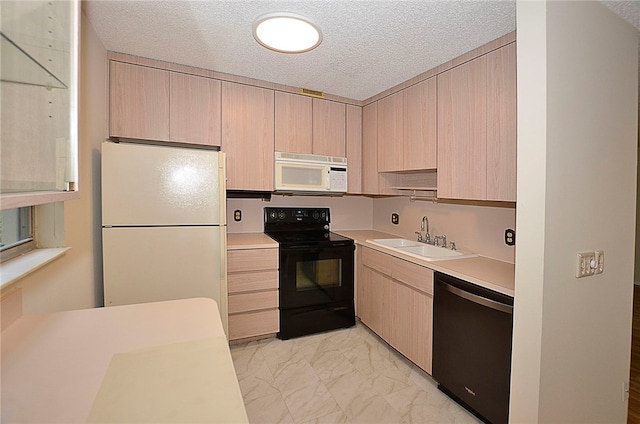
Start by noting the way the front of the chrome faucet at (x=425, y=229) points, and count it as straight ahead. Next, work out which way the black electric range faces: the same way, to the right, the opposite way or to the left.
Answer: to the left

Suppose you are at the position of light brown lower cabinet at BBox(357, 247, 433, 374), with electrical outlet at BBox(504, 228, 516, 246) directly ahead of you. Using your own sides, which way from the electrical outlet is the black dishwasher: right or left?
right

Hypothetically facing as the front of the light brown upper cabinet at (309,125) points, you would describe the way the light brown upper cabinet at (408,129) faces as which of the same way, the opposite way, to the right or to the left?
to the right

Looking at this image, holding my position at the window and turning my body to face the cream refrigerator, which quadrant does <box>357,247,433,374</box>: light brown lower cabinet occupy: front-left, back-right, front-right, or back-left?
front-right

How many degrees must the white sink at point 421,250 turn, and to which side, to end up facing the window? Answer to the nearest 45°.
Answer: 0° — it already faces it

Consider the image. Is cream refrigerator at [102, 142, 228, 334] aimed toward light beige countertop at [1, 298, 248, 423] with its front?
yes

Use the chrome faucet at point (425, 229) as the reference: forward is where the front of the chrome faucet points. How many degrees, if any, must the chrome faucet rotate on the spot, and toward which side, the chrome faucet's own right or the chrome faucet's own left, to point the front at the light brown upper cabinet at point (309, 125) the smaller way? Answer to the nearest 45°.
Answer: approximately 45° to the chrome faucet's own right

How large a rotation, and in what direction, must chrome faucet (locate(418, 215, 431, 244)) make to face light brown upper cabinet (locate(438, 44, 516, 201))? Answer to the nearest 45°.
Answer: approximately 45° to its left

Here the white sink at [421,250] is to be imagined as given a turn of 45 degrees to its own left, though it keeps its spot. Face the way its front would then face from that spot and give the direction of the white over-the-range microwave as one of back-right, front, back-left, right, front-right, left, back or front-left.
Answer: right

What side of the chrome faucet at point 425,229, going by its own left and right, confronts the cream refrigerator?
front

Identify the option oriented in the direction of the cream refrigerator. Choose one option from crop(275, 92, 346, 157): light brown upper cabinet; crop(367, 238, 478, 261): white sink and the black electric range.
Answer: the white sink

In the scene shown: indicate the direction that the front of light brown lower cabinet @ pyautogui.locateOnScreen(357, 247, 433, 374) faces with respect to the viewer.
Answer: facing the viewer and to the left of the viewer

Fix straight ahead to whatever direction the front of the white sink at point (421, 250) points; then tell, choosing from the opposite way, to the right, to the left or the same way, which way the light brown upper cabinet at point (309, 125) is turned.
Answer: to the left

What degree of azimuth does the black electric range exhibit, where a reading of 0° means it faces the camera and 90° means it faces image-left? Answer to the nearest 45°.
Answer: approximately 315°

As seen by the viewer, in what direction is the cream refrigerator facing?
toward the camera
